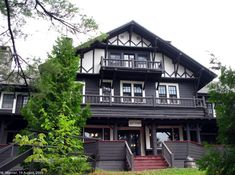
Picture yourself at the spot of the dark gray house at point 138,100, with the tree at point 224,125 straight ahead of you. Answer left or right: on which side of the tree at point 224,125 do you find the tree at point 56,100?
right

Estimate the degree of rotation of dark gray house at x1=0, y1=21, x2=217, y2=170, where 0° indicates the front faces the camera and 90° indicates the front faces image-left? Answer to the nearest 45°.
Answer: approximately 0°

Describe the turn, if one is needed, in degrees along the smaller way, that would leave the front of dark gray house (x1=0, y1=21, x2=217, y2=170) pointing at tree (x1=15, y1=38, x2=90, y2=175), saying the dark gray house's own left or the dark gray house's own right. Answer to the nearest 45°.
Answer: approximately 45° to the dark gray house's own right
